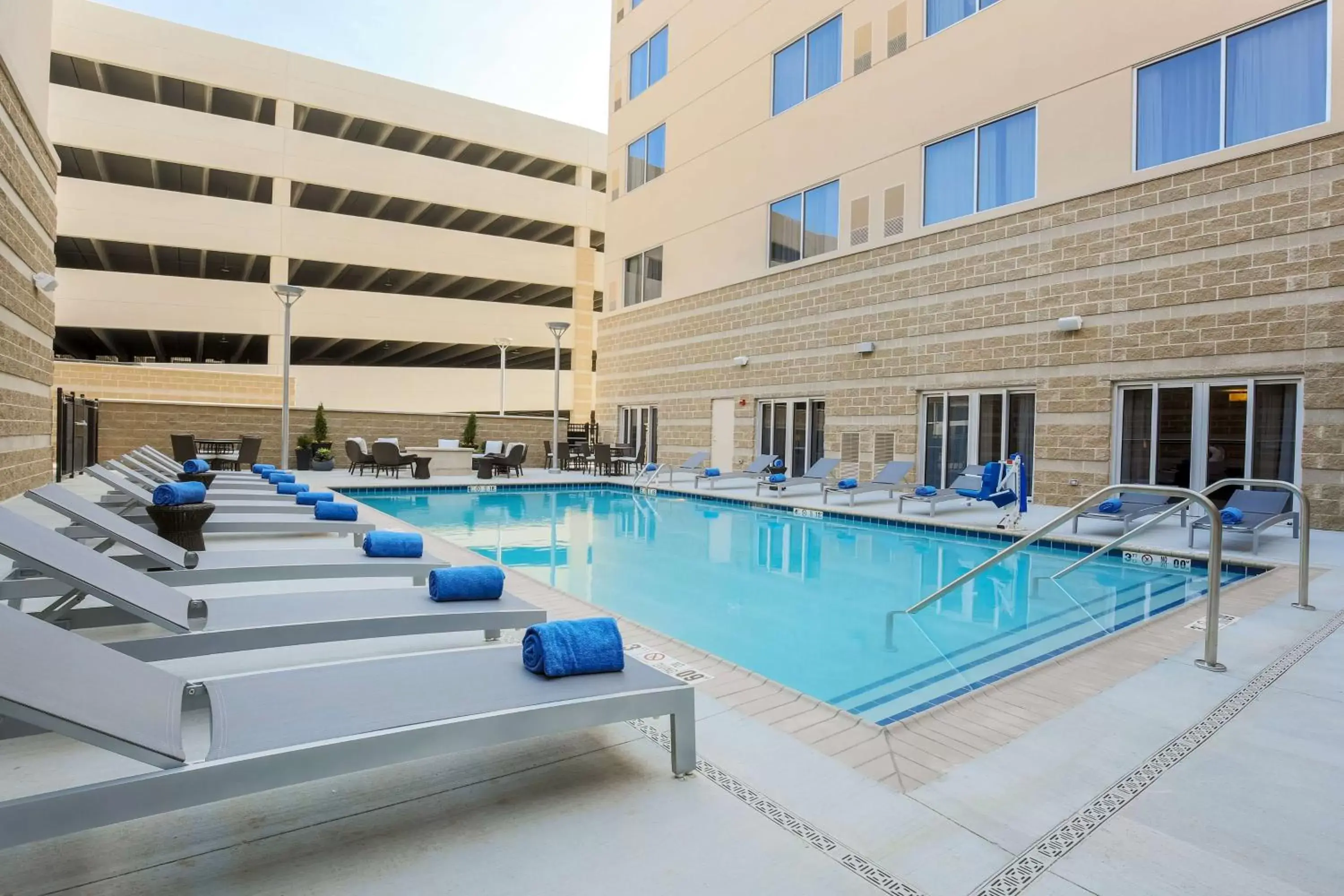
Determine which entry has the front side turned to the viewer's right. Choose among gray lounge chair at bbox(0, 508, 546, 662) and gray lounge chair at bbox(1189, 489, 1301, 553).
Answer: gray lounge chair at bbox(0, 508, 546, 662)

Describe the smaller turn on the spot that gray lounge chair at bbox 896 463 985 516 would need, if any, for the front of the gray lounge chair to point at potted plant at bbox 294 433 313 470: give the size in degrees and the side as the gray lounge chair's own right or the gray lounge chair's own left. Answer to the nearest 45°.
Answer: approximately 45° to the gray lounge chair's own right

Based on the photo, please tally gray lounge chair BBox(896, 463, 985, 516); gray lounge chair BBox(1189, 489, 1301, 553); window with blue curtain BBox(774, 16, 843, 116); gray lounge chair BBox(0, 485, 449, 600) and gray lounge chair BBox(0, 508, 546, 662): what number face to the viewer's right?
2

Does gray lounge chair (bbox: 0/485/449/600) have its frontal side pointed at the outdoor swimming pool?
yes

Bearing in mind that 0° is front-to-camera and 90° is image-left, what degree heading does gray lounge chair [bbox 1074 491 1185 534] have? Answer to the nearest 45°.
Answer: approximately 45°

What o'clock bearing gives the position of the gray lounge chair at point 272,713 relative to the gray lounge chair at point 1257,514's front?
the gray lounge chair at point 272,713 is roughly at 11 o'clock from the gray lounge chair at point 1257,514.

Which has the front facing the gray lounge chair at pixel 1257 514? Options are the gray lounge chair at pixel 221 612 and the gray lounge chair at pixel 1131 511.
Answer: the gray lounge chair at pixel 221 612

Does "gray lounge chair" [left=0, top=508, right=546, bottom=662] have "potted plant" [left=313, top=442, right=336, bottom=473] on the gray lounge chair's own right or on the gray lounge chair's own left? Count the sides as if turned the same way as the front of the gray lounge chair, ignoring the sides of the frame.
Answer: on the gray lounge chair's own left

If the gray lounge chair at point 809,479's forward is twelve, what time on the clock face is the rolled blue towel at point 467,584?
The rolled blue towel is roughly at 11 o'clock from the gray lounge chair.

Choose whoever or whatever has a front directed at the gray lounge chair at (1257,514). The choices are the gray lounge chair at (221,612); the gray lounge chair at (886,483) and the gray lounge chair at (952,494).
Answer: the gray lounge chair at (221,612)

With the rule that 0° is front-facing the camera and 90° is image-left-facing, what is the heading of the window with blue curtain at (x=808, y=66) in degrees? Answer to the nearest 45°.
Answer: approximately 45°

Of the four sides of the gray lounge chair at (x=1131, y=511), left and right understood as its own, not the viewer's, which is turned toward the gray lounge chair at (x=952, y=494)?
right

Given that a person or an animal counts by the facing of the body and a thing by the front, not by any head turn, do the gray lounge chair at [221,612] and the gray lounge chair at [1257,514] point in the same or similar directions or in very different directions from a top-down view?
very different directions

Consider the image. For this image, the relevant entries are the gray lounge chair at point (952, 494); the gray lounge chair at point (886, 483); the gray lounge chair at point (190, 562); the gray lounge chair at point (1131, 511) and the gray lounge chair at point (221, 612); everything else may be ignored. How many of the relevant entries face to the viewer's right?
2

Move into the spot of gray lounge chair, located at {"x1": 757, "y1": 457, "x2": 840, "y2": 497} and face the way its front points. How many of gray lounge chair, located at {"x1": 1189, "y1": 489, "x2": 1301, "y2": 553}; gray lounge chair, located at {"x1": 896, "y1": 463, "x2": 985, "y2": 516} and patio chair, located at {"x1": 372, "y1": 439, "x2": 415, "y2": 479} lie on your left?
2
